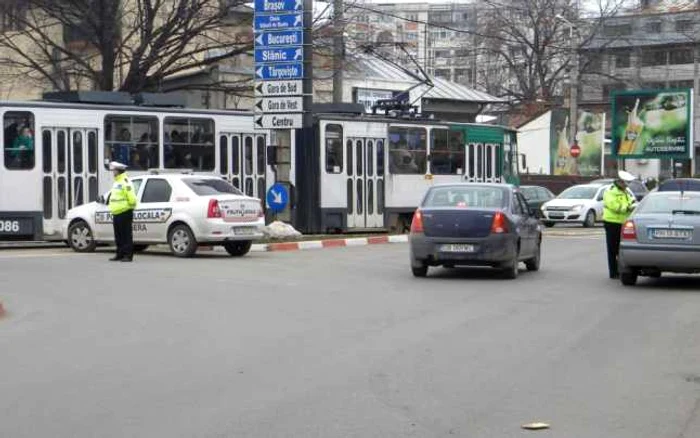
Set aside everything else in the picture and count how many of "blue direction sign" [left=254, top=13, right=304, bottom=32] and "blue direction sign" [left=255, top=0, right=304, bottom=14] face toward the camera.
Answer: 2

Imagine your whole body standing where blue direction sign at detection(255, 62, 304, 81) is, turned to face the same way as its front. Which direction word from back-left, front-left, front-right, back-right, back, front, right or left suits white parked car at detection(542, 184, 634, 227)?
back-left

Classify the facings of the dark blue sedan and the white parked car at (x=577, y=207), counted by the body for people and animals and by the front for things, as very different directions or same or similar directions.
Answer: very different directions

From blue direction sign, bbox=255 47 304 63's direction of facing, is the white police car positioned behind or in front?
in front

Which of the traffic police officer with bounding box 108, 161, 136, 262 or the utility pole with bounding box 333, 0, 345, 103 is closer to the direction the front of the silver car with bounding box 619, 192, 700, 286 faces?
the utility pole

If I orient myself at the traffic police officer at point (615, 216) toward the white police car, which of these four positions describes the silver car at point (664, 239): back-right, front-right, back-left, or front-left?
back-right

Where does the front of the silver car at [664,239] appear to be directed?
away from the camera

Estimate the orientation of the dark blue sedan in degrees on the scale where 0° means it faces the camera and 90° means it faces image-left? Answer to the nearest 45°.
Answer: approximately 225°

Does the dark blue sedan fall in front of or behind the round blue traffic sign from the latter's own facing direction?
in front
